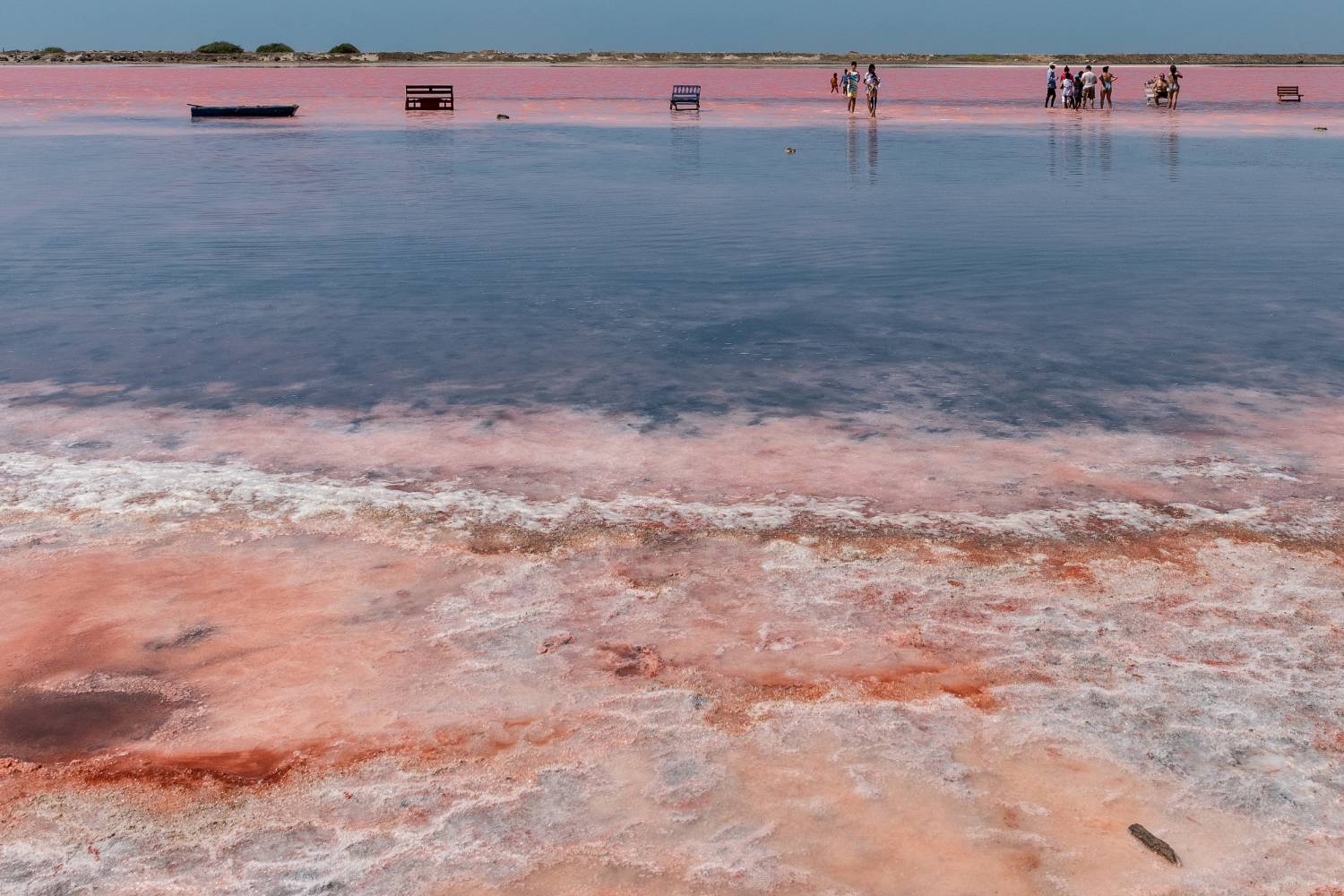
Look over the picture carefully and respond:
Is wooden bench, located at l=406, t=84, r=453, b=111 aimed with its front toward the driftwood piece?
yes

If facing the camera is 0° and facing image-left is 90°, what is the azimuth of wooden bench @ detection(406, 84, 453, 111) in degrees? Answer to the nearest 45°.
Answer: approximately 0°

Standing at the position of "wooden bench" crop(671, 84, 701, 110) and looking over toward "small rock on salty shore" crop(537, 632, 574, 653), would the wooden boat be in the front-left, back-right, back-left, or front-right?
front-right

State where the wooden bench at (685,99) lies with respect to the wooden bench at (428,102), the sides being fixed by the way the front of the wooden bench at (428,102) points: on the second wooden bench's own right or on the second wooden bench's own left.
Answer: on the second wooden bench's own left

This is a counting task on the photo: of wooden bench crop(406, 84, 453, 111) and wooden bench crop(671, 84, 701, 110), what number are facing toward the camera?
2

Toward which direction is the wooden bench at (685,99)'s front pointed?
toward the camera

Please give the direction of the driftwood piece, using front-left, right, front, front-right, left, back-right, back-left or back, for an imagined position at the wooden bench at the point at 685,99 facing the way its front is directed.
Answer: front

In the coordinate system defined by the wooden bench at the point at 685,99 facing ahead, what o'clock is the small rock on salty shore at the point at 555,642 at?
The small rock on salty shore is roughly at 12 o'clock from the wooden bench.

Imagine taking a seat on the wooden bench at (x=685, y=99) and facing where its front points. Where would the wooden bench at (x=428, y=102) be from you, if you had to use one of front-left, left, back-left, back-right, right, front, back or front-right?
right

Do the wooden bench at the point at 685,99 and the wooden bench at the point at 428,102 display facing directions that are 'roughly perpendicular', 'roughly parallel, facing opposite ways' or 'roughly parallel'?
roughly parallel

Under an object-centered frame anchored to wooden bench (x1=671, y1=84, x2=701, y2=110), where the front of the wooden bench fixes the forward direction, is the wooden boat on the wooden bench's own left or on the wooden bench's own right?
on the wooden bench's own right

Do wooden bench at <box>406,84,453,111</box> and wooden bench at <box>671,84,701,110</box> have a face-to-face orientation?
no

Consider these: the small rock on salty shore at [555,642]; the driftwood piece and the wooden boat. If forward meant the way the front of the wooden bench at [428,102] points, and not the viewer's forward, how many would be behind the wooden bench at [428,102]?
0
